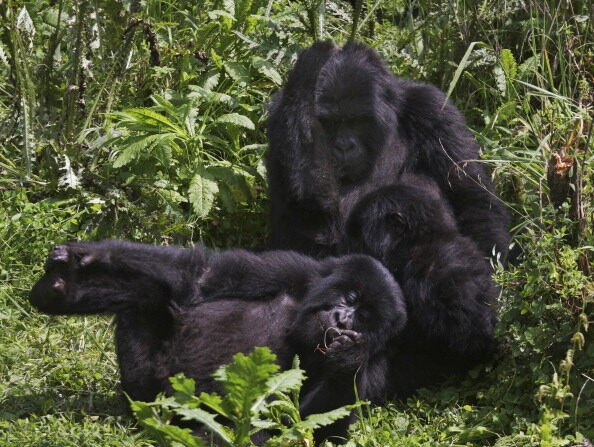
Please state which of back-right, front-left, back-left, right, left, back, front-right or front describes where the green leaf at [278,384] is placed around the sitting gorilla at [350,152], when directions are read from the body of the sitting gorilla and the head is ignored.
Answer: front

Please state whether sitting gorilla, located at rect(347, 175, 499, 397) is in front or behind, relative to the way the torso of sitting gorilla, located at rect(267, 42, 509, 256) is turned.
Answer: in front

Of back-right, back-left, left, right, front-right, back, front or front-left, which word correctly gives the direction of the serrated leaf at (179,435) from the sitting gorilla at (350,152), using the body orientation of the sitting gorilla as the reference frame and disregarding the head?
front

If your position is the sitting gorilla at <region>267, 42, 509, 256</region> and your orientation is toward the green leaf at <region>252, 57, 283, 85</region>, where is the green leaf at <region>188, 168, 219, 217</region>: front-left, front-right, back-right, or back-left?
front-left

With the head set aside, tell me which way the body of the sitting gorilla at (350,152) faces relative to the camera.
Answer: toward the camera

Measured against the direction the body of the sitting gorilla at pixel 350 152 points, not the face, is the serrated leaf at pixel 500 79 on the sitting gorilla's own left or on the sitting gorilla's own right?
on the sitting gorilla's own left

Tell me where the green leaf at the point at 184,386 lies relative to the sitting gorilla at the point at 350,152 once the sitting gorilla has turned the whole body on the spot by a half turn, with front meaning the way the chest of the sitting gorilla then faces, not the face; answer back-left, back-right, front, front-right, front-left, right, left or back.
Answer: back

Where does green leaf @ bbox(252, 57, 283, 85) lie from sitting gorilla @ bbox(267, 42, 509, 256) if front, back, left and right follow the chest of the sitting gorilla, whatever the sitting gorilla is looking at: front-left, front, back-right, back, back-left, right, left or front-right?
back-right

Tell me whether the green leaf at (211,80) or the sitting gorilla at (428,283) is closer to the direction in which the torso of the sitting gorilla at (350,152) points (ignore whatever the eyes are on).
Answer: the sitting gorilla

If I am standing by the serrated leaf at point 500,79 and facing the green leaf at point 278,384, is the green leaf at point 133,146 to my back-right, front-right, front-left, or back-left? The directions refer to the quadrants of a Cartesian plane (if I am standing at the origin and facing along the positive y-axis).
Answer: front-right

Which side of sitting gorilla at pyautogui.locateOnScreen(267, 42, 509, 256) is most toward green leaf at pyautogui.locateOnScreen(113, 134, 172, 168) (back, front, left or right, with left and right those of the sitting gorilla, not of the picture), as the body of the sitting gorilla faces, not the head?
right

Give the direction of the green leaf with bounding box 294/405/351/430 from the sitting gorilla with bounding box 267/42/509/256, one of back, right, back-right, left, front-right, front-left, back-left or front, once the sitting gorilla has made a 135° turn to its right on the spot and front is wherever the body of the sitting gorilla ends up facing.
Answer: back-left

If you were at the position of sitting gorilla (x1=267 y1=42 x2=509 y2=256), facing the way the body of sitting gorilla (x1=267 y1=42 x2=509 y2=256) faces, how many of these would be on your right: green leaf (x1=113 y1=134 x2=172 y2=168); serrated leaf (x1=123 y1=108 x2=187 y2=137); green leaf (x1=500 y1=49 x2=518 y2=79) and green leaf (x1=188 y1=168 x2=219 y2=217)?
3

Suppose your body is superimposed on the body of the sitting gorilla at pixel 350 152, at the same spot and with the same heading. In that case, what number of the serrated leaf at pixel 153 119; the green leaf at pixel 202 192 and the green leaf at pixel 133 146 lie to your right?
3

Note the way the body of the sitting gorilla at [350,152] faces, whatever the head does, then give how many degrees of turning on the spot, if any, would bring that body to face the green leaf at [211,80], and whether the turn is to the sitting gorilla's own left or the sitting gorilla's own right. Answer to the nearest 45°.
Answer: approximately 135° to the sitting gorilla's own right
